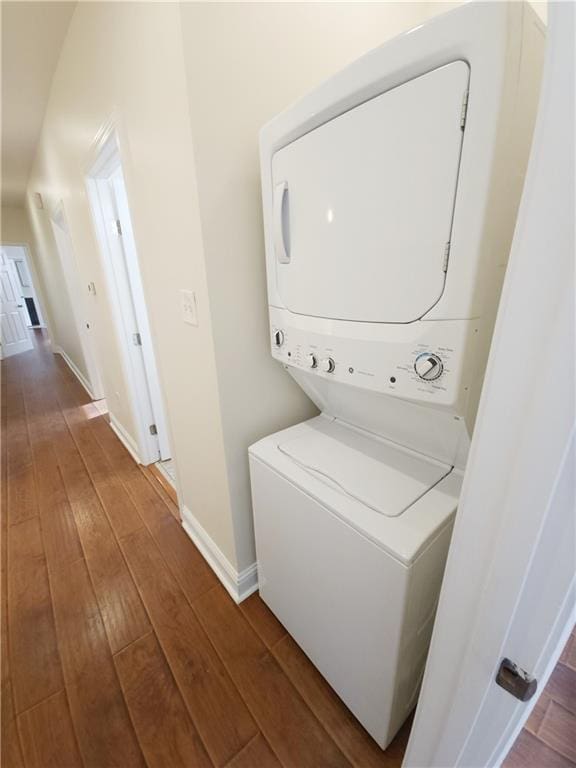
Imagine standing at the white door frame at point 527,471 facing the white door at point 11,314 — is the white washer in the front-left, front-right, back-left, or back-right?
front-right

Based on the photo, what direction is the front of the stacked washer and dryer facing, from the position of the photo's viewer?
facing the viewer and to the left of the viewer

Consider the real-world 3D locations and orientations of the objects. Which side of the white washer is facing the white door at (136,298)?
right

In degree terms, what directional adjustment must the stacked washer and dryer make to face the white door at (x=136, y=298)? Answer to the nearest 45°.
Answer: approximately 90° to its right

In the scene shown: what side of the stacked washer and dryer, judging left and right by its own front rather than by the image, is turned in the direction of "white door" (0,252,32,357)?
right

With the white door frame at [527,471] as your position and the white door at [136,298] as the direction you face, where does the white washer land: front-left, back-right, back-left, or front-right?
front-right
